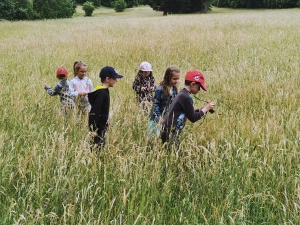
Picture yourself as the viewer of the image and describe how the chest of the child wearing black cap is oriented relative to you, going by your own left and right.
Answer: facing to the right of the viewer

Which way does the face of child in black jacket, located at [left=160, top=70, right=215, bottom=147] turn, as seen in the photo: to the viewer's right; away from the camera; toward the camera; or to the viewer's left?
to the viewer's right

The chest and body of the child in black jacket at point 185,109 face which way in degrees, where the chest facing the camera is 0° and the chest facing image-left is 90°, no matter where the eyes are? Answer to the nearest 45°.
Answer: approximately 270°

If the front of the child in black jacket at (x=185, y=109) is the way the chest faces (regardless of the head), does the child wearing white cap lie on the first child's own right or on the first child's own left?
on the first child's own left

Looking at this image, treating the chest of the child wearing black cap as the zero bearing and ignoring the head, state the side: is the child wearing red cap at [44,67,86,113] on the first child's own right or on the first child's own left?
on the first child's own left

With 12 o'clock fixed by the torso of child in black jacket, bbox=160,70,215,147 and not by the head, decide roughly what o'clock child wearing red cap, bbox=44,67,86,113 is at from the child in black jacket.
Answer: The child wearing red cap is roughly at 7 o'clock from the child in black jacket.

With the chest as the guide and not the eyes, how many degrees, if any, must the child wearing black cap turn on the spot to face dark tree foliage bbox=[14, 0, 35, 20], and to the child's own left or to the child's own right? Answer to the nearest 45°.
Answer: approximately 90° to the child's own left

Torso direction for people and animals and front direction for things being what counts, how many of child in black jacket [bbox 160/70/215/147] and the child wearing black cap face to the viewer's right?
2

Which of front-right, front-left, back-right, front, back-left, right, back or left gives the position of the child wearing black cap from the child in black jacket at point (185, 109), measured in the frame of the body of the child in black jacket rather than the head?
back

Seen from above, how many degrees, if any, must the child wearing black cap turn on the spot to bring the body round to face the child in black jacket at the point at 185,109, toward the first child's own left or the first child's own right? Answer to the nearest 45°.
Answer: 0° — they already face them

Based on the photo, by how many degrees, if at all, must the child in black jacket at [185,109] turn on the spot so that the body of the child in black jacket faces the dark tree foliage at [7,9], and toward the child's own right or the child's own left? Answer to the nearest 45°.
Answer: approximately 135° to the child's own left
